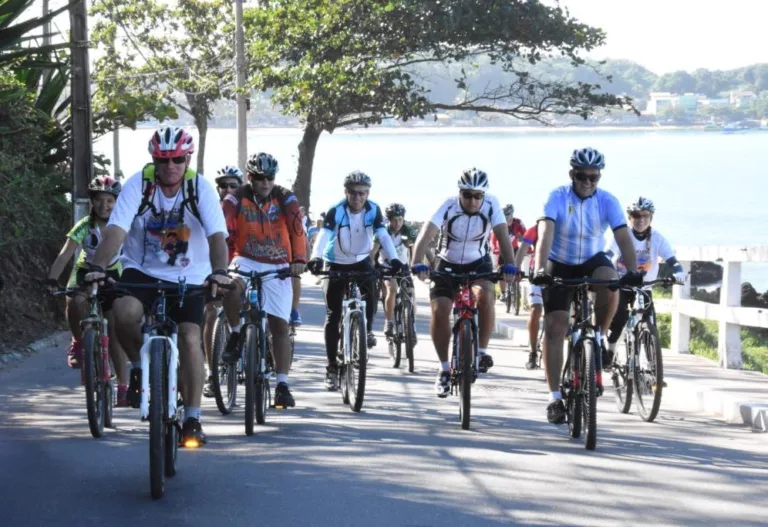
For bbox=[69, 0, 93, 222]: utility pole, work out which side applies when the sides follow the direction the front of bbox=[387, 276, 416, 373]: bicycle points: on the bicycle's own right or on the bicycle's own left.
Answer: on the bicycle's own right

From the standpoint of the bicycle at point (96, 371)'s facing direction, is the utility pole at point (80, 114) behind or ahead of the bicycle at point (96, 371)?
behind

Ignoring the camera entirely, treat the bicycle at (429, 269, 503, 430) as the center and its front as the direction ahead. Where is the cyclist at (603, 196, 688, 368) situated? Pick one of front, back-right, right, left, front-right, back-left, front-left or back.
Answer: back-left

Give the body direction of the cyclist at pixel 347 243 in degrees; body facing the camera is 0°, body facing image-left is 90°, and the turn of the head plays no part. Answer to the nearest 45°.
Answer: approximately 0°
